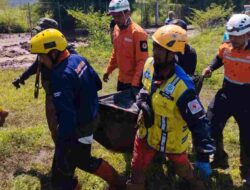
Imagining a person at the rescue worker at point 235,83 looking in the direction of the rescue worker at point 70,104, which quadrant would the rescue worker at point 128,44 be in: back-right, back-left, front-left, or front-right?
front-right

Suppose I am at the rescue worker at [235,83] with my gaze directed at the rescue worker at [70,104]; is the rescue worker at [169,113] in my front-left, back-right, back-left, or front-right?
front-left

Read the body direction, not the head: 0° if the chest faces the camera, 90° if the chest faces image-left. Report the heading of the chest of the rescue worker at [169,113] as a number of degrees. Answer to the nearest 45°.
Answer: approximately 45°

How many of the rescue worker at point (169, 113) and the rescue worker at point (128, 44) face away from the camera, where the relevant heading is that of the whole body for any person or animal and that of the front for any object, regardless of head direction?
0

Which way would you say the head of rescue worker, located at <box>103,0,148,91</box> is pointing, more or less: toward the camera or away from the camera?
toward the camera

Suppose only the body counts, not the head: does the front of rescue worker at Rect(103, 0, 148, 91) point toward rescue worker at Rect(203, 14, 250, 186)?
no

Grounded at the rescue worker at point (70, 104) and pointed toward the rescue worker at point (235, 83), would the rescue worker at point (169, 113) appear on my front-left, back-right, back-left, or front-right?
front-right

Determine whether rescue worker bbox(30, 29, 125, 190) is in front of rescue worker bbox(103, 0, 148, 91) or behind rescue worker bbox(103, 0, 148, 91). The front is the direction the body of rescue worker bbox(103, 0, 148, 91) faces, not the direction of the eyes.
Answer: in front

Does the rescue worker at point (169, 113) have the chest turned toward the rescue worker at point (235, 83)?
no

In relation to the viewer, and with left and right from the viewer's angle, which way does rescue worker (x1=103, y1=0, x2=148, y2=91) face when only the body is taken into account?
facing the viewer and to the left of the viewer

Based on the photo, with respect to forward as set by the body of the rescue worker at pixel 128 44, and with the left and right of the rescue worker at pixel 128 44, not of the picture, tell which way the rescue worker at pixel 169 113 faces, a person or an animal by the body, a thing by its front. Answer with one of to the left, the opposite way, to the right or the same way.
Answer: the same way

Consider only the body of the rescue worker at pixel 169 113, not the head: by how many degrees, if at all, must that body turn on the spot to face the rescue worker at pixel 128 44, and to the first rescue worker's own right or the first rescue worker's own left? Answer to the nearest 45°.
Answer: approximately 135° to the first rescue worker's own right

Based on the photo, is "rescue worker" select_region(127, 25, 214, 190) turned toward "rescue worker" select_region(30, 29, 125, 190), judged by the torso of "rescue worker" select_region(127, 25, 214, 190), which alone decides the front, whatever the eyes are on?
no

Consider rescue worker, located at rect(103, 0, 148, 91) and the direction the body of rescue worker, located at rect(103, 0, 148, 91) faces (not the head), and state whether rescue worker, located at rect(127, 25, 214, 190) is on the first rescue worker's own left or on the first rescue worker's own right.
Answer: on the first rescue worker's own left
